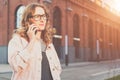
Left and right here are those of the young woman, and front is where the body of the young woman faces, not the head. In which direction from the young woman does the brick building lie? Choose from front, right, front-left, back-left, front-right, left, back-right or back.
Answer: back-left

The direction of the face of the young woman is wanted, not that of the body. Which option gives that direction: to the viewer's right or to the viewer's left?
to the viewer's right

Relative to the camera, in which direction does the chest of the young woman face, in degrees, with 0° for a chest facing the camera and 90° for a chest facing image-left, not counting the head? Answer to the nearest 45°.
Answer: approximately 315°
